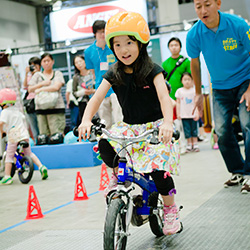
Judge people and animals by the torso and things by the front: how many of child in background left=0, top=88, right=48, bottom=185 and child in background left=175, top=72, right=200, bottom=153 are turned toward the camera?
1

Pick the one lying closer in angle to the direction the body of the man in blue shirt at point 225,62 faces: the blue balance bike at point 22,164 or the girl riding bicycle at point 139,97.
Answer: the girl riding bicycle

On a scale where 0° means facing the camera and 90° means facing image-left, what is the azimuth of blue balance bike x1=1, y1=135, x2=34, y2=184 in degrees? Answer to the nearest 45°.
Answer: approximately 135°

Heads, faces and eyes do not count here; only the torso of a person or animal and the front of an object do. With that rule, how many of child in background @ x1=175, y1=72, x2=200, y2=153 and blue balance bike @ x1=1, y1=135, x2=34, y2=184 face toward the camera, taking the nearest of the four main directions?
1

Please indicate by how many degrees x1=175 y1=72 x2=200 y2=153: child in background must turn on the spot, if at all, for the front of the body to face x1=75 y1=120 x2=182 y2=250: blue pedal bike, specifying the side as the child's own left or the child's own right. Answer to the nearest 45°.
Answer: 0° — they already face it

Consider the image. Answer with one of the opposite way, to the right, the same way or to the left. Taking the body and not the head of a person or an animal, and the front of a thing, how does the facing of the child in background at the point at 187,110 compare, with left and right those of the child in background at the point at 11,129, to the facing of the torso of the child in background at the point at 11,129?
to the left

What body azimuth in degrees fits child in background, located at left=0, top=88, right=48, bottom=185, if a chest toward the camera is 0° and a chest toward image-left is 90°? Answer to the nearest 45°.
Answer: approximately 135°

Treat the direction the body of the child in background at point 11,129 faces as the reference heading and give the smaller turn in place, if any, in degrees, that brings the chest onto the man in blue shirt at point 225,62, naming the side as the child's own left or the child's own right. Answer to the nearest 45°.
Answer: approximately 180°

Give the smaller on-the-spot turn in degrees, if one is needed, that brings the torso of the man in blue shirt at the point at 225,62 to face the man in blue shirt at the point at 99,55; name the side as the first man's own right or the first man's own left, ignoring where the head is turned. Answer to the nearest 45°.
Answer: approximately 90° to the first man's own right

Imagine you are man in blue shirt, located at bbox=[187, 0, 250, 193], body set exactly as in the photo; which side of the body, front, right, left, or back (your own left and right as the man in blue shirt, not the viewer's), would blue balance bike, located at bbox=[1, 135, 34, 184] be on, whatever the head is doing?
right

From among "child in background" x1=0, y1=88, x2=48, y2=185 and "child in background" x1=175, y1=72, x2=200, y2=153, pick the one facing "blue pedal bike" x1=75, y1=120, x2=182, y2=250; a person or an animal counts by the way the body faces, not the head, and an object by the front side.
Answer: "child in background" x1=175, y1=72, x2=200, y2=153
